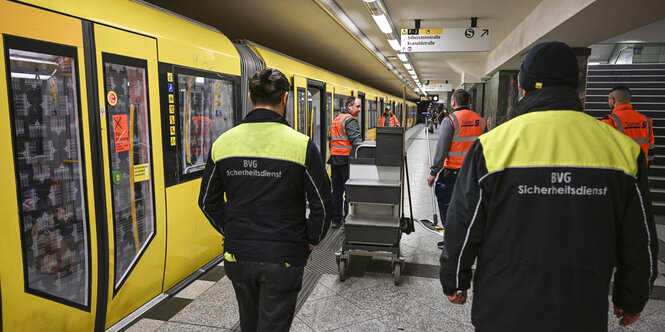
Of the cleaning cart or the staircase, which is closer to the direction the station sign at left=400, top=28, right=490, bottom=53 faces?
the cleaning cart

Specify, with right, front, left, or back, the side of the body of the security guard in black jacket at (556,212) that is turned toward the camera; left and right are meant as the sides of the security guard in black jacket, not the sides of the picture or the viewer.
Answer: back

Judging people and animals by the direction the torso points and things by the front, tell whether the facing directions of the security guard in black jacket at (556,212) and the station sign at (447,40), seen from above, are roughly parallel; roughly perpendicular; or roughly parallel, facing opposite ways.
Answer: roughly parallel, facing opposite ways

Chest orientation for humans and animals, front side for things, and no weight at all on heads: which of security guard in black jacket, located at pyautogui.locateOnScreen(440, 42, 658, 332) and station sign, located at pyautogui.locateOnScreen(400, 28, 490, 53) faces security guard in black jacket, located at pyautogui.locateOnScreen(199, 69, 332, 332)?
the station sign

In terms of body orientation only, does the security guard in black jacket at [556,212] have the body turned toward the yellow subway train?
no

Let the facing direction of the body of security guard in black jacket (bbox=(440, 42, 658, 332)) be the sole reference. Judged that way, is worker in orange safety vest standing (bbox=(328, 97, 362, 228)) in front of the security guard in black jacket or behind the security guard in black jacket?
in front

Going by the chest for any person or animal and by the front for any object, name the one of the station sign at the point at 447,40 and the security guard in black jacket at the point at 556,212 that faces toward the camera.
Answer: the station sign

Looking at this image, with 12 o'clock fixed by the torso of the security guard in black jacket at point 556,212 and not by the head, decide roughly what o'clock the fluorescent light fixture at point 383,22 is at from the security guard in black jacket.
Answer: The fluorescent light fixture is roughly at 11 o'clock from the security guard in black jacket.

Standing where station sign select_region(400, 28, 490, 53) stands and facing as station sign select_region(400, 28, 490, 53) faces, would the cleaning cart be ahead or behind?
ahead

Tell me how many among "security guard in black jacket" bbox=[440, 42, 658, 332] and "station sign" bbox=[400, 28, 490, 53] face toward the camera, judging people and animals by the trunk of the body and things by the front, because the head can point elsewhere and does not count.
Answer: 1

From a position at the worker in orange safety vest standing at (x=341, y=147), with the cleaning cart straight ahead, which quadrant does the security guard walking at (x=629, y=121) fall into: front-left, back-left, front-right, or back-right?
front-left

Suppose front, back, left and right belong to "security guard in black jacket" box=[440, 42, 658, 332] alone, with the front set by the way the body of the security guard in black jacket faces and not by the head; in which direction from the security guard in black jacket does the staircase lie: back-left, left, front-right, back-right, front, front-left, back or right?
front

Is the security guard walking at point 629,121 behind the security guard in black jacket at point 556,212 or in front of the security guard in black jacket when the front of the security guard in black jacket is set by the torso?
in front

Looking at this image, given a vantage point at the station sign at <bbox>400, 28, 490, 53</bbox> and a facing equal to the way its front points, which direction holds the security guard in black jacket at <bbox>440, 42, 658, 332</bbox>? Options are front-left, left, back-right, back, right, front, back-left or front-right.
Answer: front

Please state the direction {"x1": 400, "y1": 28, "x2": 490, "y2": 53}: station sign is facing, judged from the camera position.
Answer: facing the viewer

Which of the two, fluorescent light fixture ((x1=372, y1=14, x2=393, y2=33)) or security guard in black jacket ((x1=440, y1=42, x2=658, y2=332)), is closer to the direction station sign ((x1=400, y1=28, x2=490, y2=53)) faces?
the security guard in black jacket
